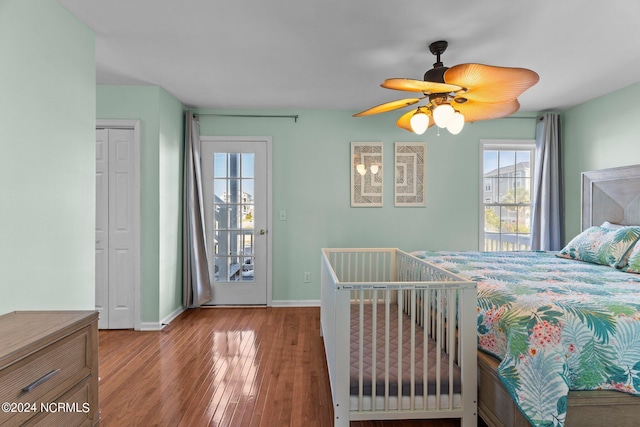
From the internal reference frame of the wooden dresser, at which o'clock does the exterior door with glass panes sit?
The exterior door with glass panes is roughly at 9 o'clock from the wooden dresser.

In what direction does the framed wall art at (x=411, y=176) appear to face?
toward the camera

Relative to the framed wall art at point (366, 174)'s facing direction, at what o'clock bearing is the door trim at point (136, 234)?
The door trim is roughly at 2 o'clock from the framed wall art.

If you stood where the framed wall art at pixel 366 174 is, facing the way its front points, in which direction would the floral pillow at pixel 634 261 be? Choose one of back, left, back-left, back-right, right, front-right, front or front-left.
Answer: front-left

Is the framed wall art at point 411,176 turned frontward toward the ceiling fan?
yes

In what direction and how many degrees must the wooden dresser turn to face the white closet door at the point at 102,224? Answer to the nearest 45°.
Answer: approximately 135° to its left

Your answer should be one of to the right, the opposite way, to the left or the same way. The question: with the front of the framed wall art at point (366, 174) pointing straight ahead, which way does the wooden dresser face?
to the left

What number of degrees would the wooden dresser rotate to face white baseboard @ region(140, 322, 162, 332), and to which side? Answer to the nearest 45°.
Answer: approximately 135° to its left

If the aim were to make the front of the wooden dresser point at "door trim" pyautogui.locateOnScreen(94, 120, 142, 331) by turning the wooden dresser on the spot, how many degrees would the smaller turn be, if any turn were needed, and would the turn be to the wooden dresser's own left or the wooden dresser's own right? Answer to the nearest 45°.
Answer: approximately 135° to the wooden dresser's own left

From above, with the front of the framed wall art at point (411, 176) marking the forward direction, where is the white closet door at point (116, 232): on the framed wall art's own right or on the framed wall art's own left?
on the framed wall art's own right
